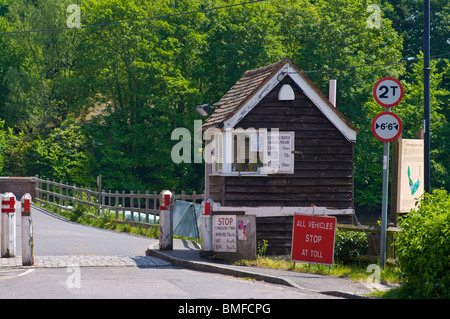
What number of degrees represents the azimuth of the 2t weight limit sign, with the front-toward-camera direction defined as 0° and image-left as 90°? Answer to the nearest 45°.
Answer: approximately 0°

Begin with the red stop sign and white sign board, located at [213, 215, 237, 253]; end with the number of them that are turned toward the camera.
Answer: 2
